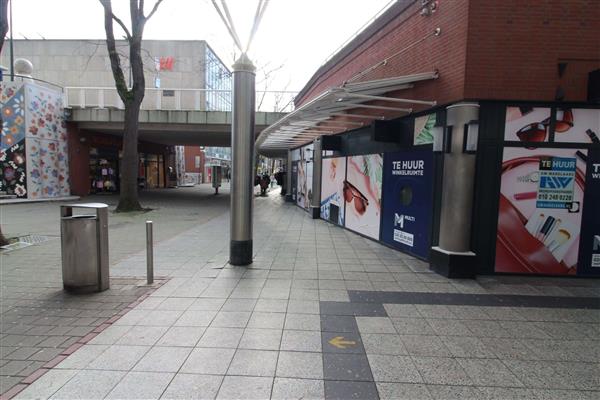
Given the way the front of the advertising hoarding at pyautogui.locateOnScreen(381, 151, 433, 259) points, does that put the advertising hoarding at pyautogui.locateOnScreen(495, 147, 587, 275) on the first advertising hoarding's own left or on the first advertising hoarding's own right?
on the first advertising hoarding's own left

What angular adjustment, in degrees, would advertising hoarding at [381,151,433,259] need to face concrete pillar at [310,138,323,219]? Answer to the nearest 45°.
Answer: approximately 90° to its right

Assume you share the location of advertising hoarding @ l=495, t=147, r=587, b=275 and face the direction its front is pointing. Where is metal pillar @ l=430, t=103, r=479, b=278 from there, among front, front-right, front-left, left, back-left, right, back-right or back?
front-right

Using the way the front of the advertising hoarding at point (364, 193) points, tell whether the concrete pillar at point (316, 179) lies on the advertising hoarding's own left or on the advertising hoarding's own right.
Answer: on the advertising hoarding's own right

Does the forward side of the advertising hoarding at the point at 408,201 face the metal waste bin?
yes

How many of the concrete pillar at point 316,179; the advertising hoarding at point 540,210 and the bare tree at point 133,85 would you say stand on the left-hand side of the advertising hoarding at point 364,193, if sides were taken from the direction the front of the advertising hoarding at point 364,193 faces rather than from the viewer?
1

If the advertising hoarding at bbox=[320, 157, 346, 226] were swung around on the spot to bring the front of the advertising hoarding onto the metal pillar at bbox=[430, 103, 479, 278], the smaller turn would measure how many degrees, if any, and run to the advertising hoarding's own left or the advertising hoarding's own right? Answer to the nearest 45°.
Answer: approximately 45° to the advertising hoarding's own left

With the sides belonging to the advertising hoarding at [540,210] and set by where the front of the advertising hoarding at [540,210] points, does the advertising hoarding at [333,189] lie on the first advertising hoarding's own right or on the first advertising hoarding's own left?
on the first advertising hoarding's own right

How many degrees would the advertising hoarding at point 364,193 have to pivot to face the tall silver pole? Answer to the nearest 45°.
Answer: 0° — it already faces it

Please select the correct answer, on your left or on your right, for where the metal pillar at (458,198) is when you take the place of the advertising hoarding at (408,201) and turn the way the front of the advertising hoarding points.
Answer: on your left

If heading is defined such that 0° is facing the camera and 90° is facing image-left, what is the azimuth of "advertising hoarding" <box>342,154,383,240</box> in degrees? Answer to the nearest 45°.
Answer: approximately 45°
